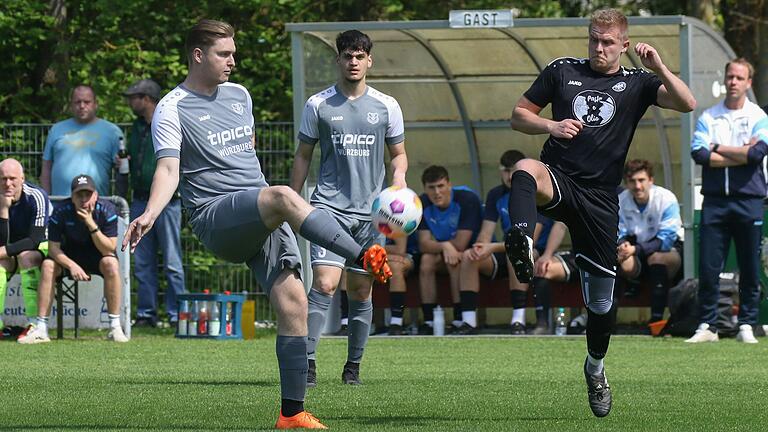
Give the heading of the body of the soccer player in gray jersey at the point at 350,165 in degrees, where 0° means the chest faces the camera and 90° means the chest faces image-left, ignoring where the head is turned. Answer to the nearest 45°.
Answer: approximately 0°

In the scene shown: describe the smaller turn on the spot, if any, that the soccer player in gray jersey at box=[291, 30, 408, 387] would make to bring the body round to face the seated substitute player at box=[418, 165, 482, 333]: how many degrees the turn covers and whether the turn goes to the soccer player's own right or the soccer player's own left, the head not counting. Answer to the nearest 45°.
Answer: approximately 180°

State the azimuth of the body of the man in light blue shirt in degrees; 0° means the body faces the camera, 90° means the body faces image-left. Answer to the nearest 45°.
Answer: approximately 0°

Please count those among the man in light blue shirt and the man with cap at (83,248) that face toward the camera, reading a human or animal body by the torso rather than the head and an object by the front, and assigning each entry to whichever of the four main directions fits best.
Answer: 2

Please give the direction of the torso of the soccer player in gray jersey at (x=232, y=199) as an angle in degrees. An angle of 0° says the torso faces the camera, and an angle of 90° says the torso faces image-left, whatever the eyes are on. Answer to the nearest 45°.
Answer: approximately 315°
